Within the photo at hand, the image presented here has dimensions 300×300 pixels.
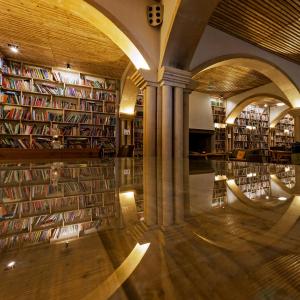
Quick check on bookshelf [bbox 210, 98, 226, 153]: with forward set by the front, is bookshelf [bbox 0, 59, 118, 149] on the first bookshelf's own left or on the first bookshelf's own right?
on the first bookshelf's own right

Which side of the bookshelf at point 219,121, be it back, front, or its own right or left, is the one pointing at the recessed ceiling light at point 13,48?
right

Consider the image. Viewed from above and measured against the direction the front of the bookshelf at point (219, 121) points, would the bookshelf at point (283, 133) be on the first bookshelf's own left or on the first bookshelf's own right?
on the first bookshelf's own left

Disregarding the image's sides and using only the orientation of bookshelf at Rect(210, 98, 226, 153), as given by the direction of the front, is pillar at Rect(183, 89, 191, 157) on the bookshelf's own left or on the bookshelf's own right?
on the bookshelf's own right

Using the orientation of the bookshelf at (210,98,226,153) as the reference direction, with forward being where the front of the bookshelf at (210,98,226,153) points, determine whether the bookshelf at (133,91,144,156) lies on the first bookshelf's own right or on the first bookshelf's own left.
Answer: on the first bookshelf's own right

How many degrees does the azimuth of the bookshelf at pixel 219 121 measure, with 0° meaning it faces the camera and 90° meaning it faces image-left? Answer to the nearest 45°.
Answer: approximately 315°
